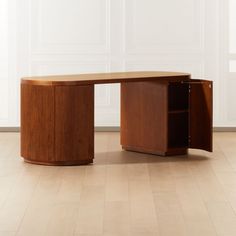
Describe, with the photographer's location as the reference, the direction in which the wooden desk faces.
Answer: facing the viewer and to the right of the viewer
